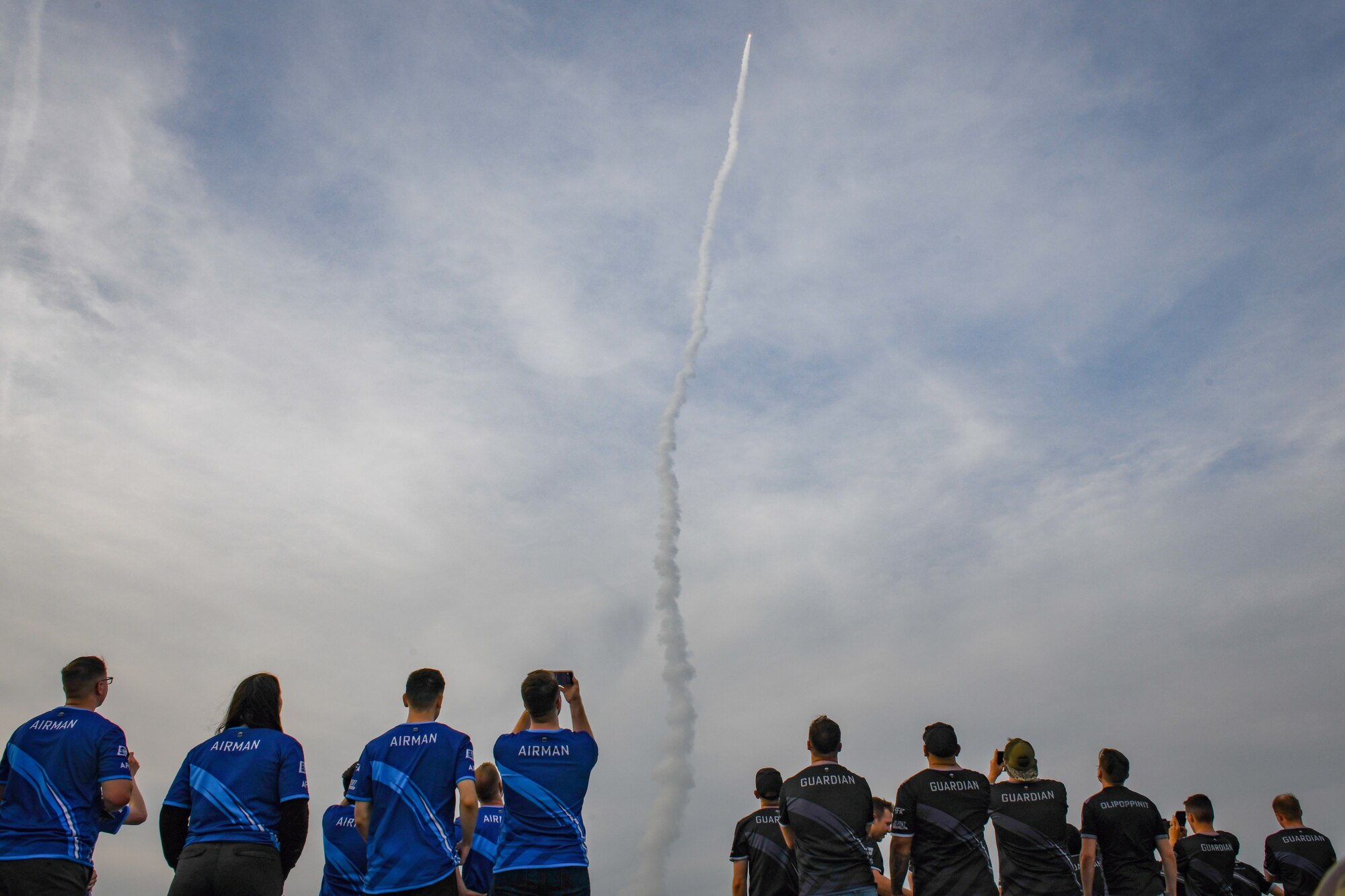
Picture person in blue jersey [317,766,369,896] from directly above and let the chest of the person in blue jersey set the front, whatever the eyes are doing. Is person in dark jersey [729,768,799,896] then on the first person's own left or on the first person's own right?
on the first person's own right

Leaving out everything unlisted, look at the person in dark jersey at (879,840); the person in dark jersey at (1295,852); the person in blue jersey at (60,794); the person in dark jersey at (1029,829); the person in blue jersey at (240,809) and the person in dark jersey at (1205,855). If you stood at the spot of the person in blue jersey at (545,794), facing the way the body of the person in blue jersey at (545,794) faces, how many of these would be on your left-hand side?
2

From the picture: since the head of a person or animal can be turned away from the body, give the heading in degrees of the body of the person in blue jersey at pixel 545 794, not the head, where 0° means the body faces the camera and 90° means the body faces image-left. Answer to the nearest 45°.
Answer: approximately 180°

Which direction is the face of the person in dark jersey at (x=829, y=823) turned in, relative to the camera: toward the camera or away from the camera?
away from the camera

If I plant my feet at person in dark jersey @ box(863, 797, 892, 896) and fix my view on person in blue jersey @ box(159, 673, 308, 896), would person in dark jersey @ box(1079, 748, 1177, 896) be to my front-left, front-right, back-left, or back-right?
back-left

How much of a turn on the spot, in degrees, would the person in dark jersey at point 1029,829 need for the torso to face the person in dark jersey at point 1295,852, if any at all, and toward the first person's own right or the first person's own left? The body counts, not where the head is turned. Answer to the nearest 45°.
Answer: approximately 45° to the first person's own right

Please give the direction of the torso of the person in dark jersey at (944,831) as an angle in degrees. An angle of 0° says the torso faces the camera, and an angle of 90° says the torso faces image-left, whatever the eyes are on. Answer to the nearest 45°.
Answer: approximately 180°

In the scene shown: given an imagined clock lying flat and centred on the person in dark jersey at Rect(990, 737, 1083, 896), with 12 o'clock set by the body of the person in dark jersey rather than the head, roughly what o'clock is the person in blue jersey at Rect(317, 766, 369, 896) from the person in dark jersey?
The person in blue jersey is roughly at 8 o'clock from the person in dark jersey.

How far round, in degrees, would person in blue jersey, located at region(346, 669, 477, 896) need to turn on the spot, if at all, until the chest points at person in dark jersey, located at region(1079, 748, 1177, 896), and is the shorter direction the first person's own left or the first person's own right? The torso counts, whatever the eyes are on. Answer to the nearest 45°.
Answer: approximately 90° to the first person's own right

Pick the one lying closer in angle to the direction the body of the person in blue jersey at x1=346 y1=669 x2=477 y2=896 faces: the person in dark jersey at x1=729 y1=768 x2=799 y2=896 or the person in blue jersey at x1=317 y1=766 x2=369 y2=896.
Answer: the person in blue jersey

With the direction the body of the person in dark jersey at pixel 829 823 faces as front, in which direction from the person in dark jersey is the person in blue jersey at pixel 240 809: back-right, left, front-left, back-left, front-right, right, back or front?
back-left

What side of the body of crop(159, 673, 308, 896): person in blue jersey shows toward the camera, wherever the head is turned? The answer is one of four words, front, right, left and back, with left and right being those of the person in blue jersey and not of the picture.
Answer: back

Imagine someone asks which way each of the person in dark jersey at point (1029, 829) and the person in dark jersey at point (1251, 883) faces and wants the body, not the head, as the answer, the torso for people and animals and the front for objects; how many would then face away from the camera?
2

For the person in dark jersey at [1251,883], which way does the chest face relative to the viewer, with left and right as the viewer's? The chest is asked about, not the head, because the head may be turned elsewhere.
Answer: facing away from the viewer

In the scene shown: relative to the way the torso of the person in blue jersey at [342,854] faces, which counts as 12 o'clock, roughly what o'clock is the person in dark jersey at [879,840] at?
The person in dark jersey is roughly at 3 o'clock from the person in blue jersey.

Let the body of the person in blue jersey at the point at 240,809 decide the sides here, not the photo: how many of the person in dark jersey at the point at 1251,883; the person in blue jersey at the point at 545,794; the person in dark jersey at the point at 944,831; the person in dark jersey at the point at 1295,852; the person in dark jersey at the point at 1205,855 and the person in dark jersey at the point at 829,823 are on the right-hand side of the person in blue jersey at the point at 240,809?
6

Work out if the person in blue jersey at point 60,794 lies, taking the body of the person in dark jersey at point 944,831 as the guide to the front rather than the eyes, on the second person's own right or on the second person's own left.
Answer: on the second person's own left

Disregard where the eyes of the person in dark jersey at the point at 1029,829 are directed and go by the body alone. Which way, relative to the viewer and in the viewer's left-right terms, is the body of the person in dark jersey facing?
facing away from the viewer

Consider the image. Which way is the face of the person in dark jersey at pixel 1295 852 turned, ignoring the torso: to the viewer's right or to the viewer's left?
to the viewer's left
